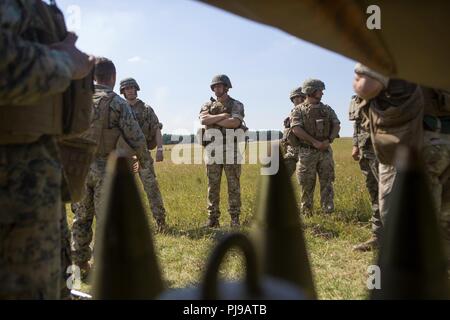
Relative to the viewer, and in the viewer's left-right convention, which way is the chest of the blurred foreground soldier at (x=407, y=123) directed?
facing to the left of the viewer

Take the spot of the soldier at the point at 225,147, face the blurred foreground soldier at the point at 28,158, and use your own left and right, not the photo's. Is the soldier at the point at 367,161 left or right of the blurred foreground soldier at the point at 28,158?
left

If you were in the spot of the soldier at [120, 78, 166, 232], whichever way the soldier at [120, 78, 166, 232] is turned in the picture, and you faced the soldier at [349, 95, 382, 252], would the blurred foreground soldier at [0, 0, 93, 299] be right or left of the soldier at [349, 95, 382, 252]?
right

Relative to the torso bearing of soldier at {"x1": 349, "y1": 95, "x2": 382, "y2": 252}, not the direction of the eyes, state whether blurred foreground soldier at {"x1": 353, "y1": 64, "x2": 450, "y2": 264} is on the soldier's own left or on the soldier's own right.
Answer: on the soldier's own left

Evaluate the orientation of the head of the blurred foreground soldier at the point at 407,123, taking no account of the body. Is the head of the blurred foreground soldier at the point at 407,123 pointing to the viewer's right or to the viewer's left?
to the viewer's left

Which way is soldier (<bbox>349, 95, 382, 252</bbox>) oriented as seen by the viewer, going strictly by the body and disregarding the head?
to the viewer's left

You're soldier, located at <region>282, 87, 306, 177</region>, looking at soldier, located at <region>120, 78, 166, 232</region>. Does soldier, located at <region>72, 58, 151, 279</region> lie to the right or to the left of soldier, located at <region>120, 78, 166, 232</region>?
left

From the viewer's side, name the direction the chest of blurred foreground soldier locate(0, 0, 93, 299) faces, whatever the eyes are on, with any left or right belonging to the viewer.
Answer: facing to the right of the viewer

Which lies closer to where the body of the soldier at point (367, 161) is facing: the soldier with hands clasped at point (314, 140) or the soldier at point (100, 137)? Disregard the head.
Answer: the soldier

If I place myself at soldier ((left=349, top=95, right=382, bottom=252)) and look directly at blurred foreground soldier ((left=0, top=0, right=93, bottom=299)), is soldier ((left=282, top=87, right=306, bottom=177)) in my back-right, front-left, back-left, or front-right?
back-right

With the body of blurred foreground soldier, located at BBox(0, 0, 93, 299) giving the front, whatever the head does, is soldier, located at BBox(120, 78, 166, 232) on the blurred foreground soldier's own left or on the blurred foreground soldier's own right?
on the blurred foreground soldier's own left

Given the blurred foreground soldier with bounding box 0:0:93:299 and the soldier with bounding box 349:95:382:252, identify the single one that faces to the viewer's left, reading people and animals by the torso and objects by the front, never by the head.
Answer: the soldier

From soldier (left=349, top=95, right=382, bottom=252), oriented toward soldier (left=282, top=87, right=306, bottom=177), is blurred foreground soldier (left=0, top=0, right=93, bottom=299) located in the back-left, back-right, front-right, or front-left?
back-left
